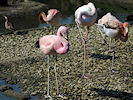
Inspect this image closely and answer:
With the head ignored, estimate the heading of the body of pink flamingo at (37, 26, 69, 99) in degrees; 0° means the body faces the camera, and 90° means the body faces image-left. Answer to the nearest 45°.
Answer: approximately 270°

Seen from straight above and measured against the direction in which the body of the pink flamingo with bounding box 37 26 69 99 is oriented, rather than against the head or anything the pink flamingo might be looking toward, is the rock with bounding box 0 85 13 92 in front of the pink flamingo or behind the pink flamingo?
behind
